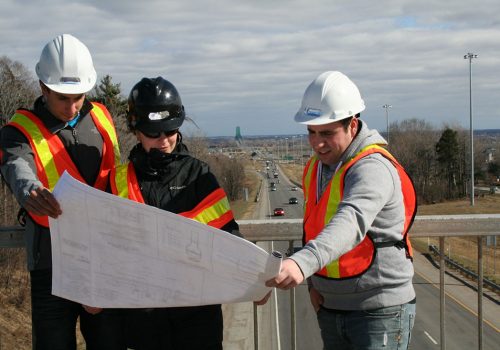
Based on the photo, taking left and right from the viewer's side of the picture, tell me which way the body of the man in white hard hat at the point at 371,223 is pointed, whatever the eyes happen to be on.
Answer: facing the viewer and to the left of the viewer

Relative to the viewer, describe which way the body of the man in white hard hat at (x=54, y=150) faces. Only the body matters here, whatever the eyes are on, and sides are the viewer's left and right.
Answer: facing the viewer and to the right of the viewer

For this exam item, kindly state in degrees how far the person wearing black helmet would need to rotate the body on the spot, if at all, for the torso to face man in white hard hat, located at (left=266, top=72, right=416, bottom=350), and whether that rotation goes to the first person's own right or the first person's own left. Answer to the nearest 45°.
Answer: approximately 90° to the first person's own left

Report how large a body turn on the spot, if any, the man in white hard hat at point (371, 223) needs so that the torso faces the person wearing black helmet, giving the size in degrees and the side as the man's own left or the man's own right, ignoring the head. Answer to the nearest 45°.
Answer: approximately 45° to the man's own right

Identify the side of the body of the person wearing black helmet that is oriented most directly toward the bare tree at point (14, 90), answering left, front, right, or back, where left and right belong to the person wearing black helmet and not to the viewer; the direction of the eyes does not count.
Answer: back

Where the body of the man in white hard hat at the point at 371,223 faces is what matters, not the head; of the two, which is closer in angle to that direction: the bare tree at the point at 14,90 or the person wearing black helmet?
the person wearing black helmet

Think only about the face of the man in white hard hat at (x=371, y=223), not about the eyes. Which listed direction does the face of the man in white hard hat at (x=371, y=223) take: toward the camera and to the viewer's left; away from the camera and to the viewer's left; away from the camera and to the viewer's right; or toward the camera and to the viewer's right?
toward the camera and to the viewer's left

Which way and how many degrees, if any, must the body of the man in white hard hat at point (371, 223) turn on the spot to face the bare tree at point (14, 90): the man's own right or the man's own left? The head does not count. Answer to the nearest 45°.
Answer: approximately 90° to the man's own right
